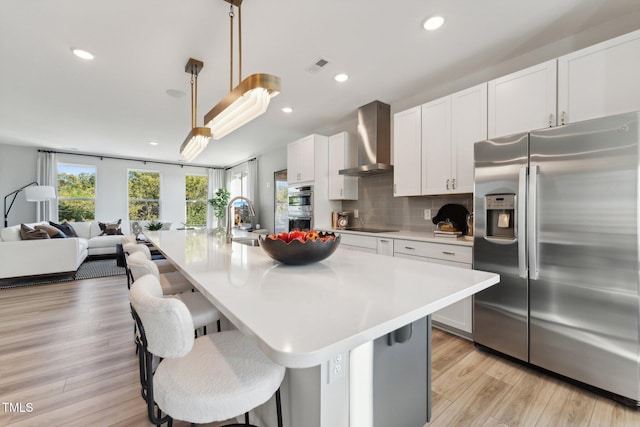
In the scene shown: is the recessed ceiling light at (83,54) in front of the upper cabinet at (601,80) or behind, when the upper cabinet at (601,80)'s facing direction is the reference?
in front

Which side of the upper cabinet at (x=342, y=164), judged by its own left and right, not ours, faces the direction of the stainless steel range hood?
left

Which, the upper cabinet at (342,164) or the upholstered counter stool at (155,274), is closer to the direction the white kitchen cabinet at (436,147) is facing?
the upholstered counter stool

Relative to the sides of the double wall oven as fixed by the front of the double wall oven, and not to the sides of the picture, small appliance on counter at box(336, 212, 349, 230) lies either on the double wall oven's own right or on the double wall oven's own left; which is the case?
on the double wall oven's own left

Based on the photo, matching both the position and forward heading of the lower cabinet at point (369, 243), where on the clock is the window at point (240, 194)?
The window is roughly at 3 o'clock from the lower cabinet.

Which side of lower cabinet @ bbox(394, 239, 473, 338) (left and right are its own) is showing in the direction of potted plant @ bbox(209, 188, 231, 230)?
right

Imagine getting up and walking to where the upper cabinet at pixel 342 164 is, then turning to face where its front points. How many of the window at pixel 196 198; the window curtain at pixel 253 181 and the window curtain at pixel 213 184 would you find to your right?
3

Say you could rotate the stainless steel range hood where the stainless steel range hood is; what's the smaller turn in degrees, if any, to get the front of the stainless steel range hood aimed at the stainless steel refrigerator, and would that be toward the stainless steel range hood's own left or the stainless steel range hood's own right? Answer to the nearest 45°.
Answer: approximately 90° to the stainless steel range hood's own left

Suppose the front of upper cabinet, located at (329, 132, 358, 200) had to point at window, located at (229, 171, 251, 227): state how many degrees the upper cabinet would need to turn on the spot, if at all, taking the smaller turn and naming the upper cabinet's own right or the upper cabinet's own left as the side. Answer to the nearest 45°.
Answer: approximately 90° to the upper cabinet's own right

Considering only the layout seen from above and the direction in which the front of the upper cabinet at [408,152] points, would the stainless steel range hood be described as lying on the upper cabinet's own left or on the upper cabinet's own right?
on the upper cabinet's own right

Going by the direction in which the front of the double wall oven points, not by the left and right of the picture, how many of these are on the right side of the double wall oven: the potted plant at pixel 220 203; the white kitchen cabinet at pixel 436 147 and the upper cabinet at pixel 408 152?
1
